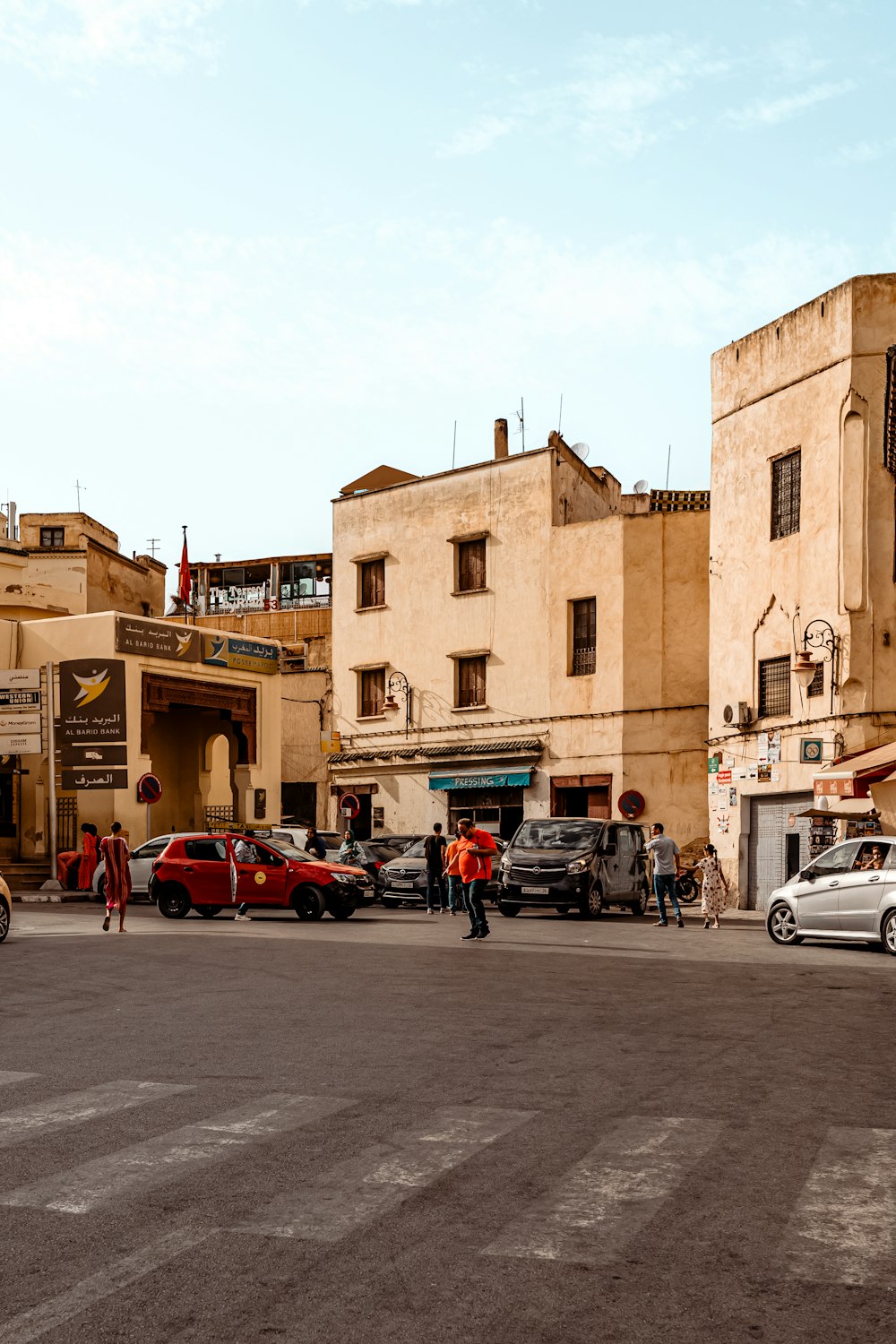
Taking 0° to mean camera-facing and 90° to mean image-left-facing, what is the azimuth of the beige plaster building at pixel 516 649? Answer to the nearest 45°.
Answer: approximately 45°

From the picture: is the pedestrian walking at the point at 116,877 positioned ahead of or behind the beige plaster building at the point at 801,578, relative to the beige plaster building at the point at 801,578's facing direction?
ahead

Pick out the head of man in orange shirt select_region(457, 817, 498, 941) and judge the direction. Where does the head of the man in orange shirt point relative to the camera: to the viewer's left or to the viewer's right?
to the viewer's left

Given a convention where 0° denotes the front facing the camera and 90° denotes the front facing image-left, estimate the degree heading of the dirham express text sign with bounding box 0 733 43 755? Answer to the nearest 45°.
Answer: approximately 0°
